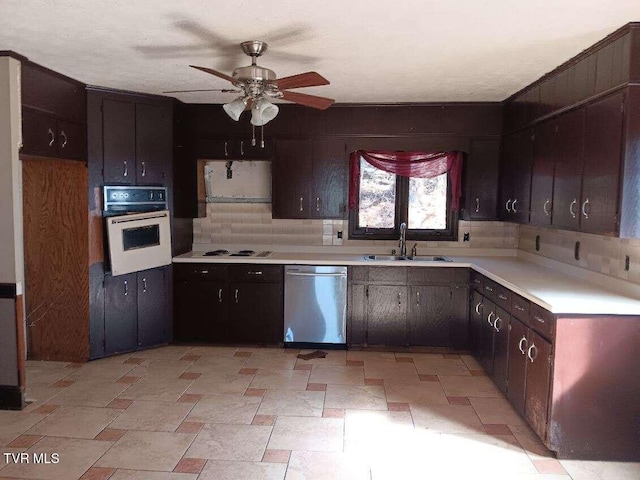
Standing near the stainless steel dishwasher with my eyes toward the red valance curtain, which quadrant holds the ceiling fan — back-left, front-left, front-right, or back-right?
back-right

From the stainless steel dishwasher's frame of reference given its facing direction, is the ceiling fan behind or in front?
in front

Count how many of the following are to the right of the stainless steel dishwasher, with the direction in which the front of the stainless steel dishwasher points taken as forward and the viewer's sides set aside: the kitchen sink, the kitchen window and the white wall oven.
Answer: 1

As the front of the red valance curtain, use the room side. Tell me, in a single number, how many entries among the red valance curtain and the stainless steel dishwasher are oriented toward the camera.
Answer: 2

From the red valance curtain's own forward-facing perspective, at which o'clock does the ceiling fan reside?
The ceiling fan is roughly at 1 o'clock from the red valance curtain.

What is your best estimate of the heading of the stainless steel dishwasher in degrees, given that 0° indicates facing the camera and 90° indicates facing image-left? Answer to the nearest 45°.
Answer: approximately 0°

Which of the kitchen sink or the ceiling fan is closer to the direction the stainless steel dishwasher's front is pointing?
the ceiling fan

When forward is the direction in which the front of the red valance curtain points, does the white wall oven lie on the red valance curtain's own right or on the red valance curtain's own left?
on the red valance curtain's own right

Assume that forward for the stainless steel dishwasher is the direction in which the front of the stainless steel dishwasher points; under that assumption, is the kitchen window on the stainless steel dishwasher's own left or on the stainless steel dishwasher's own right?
on the stainless steel dishwasher's own left

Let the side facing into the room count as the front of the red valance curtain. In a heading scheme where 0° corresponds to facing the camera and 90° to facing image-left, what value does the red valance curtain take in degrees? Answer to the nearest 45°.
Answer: approximately 0°
